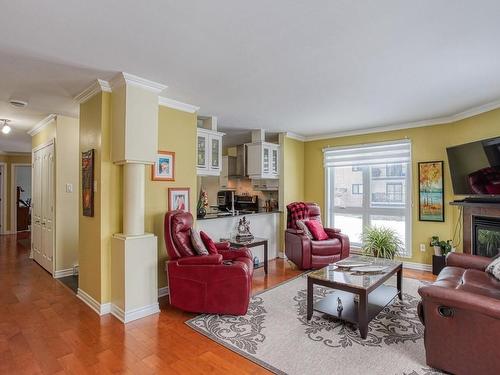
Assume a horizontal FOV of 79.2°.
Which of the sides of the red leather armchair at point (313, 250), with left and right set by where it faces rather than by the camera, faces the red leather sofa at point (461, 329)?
front

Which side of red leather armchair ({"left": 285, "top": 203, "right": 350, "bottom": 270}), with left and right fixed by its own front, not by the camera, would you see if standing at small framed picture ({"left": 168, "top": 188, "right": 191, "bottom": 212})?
right

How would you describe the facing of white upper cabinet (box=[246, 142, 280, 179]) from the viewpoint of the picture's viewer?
facing the viewer and to the right of the viewer

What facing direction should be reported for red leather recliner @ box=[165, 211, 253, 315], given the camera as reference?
facing to the right of the viewer

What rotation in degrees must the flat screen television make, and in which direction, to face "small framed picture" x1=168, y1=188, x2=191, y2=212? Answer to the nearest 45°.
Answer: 0° — it already faces it

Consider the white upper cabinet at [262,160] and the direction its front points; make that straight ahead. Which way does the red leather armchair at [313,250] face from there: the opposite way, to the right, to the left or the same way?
the same way

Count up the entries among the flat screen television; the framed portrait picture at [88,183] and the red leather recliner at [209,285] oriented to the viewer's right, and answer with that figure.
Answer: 1

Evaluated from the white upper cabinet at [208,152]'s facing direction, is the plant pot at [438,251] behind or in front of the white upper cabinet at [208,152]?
in front

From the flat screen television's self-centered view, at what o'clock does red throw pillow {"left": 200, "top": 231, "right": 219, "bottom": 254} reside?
The red throw pillow is roughly at 12 o'clock from the flat screen television.

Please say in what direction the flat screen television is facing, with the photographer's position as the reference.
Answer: facing the viewer and to the left of the viewer

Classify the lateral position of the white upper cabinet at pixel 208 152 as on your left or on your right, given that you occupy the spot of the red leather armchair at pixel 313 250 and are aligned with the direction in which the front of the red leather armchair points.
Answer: on your right

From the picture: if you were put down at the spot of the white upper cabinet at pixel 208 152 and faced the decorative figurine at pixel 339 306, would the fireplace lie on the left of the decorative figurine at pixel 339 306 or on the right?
left

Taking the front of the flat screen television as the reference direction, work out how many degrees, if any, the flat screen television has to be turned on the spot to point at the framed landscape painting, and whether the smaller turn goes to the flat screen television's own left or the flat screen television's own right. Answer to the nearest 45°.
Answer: approximately 90° to the flat screen television's own right
